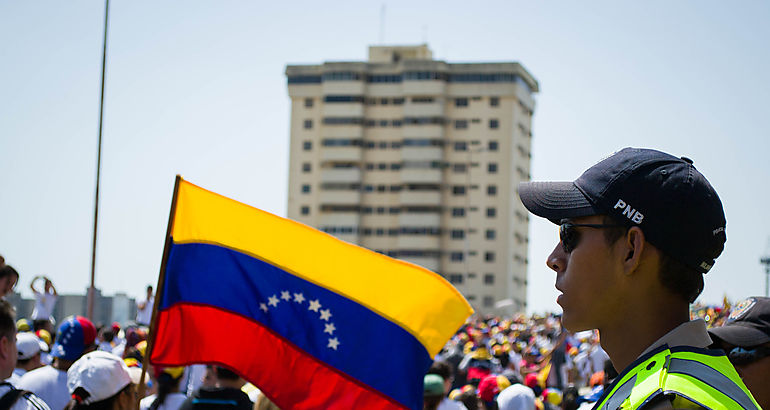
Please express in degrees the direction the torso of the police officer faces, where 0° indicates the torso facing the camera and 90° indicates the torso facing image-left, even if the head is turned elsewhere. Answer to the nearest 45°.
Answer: approximately 90°

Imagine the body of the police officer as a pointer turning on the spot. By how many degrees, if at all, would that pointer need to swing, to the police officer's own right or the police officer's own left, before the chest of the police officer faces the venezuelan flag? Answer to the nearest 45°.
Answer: approximately 45° to the police officer's own right

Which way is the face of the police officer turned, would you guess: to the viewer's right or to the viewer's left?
to the viewer's left
